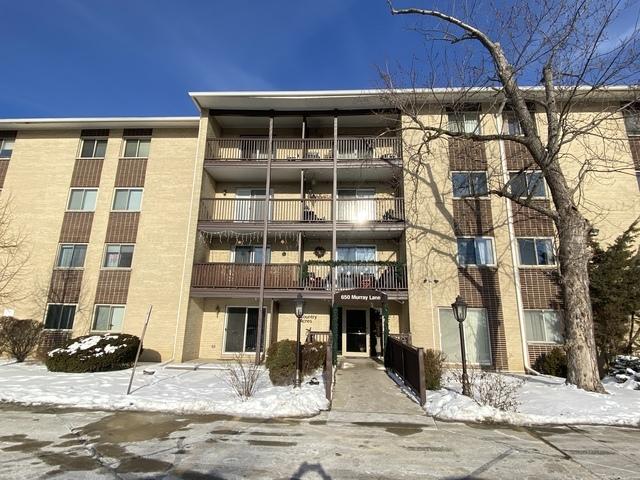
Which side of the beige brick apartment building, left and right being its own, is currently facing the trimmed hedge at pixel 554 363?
left

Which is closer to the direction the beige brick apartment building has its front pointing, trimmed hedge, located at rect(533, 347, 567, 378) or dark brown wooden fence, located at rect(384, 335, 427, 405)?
the dark brown wooden fence

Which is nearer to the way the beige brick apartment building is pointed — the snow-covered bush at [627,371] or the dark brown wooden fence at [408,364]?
the dark brown wooden fence

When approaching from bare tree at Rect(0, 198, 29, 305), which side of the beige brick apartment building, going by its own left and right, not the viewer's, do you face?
right

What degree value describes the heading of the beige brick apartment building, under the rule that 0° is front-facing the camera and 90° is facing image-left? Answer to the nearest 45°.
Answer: approximately 0°

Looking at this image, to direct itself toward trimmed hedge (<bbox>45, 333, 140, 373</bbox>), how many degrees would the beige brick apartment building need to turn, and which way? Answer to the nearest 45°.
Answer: approximately 90° to its right

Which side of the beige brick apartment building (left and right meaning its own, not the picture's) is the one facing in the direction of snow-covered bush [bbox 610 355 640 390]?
left
